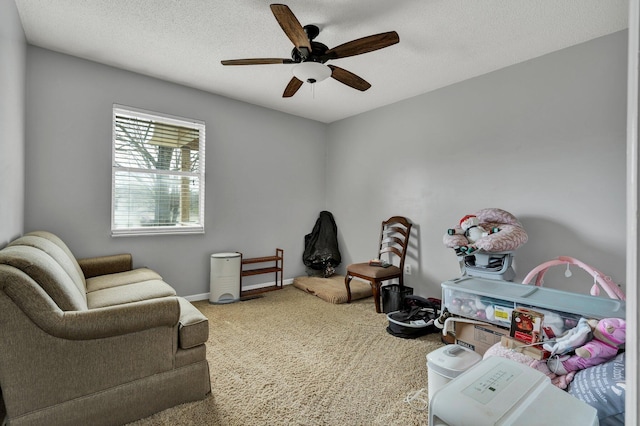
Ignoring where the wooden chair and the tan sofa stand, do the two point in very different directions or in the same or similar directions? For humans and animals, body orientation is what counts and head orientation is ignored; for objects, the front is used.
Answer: very different directions

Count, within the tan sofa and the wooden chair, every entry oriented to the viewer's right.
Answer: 1

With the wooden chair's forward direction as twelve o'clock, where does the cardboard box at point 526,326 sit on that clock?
The cardboard box is roughly at 10 o'clock from the wooden chair.

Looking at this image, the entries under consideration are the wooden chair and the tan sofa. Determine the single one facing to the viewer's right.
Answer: the tan sofa

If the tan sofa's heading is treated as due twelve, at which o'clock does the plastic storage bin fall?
The plastic storage bin is roughly at 1 o'clock from the tan sofa.

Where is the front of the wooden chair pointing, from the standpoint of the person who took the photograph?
facing the viewer and to the left of the viewer

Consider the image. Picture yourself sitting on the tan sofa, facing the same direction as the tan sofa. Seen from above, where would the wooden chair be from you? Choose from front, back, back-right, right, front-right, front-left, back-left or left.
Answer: front

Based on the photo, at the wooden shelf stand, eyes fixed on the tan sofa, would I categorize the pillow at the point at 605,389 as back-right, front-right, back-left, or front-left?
front-left

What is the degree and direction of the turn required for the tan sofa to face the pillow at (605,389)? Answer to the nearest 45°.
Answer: approximately 45° to its right

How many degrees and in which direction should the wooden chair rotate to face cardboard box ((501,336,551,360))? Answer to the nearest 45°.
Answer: approximately 45° to its left

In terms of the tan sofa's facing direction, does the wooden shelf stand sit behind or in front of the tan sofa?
in front

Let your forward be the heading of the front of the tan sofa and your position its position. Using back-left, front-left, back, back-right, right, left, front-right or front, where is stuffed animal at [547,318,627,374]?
front-right

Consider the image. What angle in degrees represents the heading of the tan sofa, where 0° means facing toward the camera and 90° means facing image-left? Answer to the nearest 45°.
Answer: approximately 270°

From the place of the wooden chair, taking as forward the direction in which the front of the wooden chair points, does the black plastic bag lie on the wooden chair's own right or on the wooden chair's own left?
on the wooden chair's own right

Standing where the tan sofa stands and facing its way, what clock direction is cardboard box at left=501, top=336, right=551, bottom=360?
The cardboard box is roughly at 1 o'clock from the tan sofa.

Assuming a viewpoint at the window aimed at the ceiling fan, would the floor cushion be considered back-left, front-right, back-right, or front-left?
front-left
